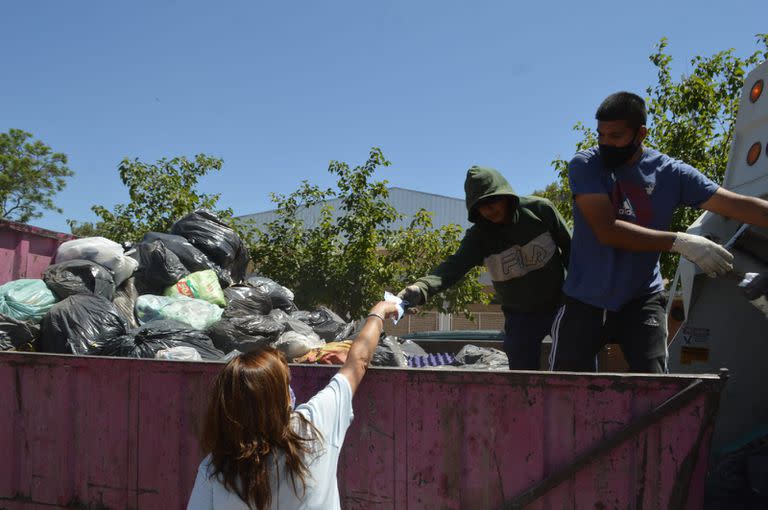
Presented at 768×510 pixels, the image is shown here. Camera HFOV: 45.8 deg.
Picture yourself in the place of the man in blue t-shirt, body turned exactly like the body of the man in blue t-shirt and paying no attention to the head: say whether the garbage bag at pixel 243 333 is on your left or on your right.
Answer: on your right

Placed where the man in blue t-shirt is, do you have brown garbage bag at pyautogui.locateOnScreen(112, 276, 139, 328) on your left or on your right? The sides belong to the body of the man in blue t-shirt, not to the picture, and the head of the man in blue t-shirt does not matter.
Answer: on your right

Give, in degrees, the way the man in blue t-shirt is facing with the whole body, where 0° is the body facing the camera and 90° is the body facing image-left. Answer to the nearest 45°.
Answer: approximately 0°

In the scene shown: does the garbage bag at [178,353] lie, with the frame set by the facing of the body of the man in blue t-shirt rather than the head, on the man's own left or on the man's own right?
on the man's own right

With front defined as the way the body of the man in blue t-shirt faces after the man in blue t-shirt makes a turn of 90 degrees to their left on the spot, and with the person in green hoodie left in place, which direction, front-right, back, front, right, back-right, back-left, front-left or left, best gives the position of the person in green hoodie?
back-left
